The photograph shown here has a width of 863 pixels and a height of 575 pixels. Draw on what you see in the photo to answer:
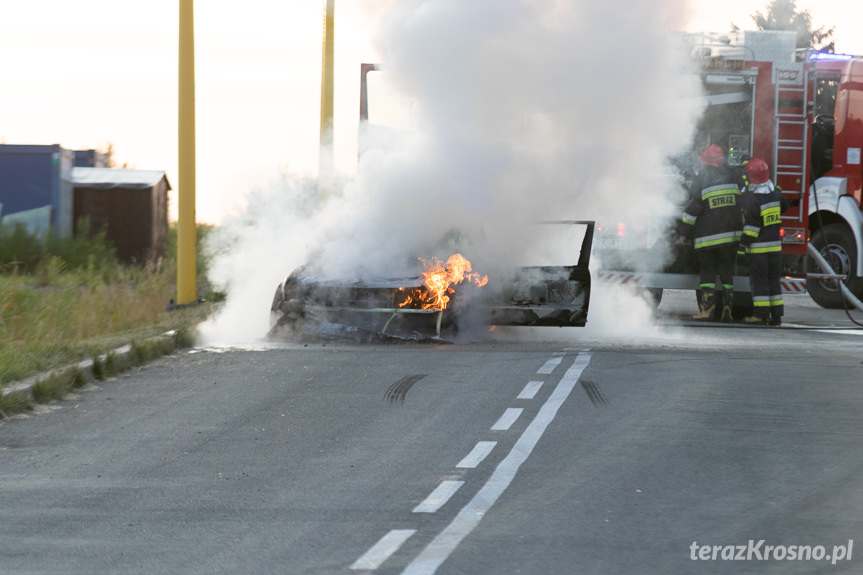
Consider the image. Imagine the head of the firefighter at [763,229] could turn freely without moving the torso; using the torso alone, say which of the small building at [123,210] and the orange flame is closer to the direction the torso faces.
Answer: the small building

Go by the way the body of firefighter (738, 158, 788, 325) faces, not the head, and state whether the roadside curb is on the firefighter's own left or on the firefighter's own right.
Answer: on the firefighter's own left

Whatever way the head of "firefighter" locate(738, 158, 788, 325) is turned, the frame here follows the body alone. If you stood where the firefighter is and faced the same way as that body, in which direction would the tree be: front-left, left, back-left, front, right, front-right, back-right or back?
front-right

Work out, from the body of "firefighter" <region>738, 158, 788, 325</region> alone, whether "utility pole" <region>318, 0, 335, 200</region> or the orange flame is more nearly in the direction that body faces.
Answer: the utility pole

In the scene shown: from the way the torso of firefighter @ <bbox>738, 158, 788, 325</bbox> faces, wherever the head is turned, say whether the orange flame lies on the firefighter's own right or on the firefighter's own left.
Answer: on the firefighter's own left

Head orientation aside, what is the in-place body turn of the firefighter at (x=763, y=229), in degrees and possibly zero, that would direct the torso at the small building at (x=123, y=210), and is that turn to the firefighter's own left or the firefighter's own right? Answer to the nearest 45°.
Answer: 0° — they already face it

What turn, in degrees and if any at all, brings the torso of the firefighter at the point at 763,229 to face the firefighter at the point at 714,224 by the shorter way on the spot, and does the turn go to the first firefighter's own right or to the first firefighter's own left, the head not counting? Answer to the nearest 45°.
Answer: approximately 45° to the first firefighter's own left

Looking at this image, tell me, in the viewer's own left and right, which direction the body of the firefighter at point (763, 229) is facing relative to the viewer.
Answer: facing away from the viewer and to the left of the viewer

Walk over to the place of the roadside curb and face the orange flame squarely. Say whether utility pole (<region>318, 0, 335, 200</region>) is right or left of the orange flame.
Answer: left

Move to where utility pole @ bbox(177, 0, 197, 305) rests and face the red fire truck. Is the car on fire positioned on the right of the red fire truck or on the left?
right
